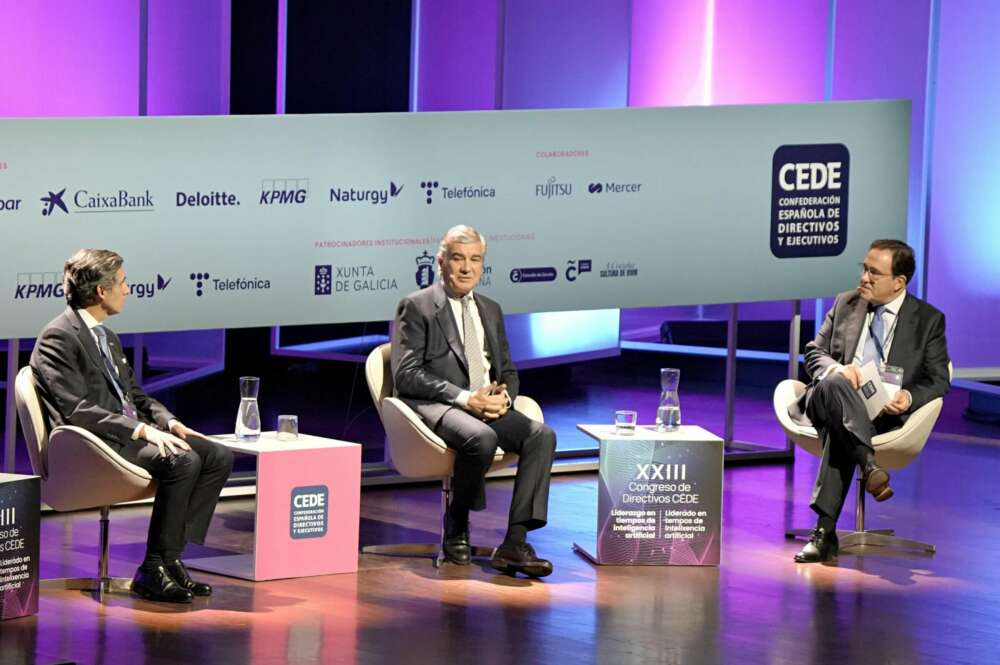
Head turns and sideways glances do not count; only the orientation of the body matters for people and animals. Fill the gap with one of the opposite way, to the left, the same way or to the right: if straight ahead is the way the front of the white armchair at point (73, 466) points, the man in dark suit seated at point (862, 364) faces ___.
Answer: the opposite way

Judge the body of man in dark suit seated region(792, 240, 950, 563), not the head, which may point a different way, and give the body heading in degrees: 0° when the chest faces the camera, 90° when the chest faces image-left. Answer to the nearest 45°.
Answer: approximately 45°

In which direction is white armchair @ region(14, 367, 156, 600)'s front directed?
to the viewer's right

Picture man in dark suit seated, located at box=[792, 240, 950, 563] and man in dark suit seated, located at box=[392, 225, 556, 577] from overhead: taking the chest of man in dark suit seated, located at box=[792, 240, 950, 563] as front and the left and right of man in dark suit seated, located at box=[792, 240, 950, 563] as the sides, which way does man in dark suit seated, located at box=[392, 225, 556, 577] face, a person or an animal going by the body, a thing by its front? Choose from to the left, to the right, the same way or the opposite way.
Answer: to the left

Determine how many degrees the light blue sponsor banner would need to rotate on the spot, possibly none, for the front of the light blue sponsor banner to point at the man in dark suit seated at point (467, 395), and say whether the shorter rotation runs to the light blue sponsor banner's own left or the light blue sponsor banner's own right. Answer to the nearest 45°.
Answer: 0° — it already faces them

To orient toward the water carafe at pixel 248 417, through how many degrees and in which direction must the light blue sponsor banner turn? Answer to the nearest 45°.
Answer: approximately 45° to its right

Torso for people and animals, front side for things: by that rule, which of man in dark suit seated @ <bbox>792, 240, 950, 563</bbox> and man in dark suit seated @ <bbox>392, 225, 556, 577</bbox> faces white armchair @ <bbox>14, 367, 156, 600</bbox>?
man in dark suit seated @ <bbox>792, 240, 950, 563</bbox>

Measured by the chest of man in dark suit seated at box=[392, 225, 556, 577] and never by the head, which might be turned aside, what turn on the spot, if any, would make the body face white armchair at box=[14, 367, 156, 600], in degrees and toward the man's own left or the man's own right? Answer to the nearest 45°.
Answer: approximately 90° to the man's own right

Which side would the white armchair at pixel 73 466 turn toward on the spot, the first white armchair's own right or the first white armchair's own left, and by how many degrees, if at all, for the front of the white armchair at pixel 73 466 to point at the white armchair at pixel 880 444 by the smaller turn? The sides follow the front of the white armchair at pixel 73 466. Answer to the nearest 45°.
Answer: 0° — it already faces it

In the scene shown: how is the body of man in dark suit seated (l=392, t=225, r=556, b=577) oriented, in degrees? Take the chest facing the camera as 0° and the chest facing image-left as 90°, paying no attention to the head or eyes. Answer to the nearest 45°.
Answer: approximately 315°

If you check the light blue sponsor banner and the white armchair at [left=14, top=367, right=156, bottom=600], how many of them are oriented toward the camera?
1
